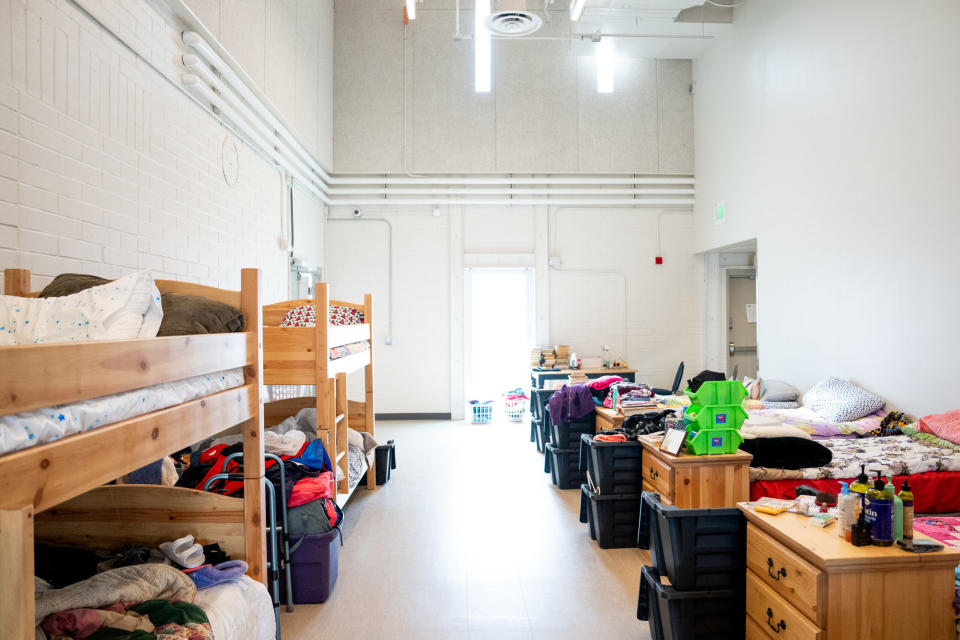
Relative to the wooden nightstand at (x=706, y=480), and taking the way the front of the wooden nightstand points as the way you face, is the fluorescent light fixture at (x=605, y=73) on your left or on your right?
on your right

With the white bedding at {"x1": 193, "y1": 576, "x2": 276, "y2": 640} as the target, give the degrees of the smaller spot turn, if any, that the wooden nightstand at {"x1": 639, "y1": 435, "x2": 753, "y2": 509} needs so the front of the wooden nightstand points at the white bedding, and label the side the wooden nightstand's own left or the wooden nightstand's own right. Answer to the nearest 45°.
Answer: approximately 45° to the wooden nightstand's own left

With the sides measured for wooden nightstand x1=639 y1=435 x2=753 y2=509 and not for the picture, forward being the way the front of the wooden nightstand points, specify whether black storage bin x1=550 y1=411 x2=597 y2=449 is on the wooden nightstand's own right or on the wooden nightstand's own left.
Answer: on the wooden nightstand's own right

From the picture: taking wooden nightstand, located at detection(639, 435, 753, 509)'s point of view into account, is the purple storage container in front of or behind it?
in front

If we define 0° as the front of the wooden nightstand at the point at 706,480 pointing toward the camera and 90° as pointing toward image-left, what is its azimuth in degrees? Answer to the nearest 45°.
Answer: approximately 90°

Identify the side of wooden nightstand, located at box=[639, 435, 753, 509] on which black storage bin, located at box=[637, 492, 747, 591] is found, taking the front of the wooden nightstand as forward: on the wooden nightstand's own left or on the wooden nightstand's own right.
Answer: on the wooden nightstand's own left

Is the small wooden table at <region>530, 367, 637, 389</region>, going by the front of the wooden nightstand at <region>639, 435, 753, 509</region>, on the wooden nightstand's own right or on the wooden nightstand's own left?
on the wooden nightstand's own right

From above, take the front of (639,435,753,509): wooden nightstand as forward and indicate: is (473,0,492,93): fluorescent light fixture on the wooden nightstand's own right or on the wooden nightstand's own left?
on the wooden nightstand's own right

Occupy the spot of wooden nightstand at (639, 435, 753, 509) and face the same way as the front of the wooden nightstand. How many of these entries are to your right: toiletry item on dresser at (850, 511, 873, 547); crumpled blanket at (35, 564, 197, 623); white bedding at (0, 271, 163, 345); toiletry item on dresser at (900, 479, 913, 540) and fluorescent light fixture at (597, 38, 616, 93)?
1

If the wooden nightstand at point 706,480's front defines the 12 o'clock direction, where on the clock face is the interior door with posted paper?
The interior door with posted paper is roughly at 3 o'clock from the wooden nightstand.

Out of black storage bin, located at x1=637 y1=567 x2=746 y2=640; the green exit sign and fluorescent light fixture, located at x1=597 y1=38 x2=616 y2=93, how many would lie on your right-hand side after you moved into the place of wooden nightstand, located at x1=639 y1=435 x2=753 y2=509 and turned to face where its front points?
2
